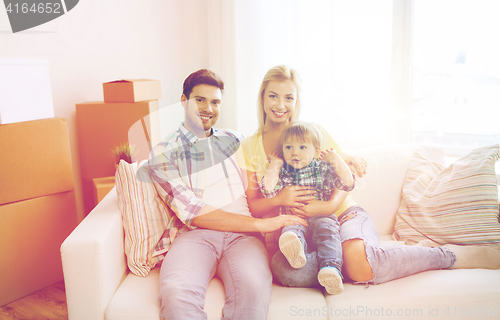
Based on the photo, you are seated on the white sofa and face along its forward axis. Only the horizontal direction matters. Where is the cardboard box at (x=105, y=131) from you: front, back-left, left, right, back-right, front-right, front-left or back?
back-right

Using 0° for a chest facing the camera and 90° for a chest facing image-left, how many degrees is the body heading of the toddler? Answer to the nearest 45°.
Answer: approximately 0°

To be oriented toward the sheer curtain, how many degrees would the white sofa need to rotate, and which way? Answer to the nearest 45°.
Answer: approximately 180°

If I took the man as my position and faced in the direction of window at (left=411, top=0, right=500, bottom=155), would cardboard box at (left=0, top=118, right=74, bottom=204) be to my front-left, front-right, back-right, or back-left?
back-left

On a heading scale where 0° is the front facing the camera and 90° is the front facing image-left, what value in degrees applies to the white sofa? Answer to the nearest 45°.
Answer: approximately 0°

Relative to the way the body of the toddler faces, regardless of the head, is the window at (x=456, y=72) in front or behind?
behind

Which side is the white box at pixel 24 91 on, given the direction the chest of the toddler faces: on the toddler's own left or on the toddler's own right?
on the toddler's own right

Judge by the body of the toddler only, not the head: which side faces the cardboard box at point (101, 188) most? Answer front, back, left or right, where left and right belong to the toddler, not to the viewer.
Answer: right

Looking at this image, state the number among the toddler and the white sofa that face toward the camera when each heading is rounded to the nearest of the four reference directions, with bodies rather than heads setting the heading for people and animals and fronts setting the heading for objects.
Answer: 2
